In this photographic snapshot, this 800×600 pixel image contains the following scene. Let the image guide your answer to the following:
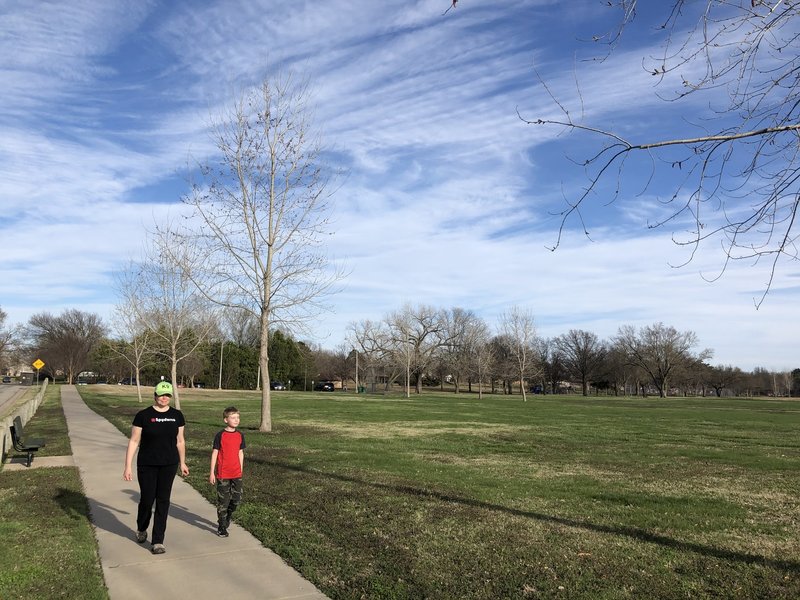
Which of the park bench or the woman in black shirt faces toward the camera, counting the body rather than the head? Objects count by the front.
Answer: the woman in black shirt

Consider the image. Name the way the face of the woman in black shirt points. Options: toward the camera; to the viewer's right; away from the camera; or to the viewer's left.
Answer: toward the camera

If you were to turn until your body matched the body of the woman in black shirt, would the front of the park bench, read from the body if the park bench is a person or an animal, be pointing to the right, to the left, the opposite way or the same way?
to the left

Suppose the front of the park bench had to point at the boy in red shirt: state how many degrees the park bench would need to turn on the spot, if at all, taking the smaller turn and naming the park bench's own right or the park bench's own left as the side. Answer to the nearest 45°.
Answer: approximately 90° to the park bench's own right

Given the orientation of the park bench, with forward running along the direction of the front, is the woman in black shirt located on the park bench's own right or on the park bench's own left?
on the park bench's own right

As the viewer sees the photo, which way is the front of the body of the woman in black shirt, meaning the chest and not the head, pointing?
toward the camera

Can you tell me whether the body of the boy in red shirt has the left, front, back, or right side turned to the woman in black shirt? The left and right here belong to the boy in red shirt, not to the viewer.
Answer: right

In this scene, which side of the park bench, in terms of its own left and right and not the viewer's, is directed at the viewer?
right

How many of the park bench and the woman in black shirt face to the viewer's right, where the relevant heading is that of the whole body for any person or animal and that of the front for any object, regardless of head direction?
1

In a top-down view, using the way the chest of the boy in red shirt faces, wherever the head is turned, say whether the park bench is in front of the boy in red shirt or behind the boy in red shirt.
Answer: behind

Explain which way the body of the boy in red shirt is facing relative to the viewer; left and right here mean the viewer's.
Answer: facing the viewer and to the right of the viewer
